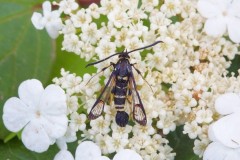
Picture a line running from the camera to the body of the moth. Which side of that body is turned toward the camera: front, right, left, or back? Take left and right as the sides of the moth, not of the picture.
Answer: back

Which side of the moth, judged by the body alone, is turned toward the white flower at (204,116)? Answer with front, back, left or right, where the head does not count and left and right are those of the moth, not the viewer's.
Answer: right

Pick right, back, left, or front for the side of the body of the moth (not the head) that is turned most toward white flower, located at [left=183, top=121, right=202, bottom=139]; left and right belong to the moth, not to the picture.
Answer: right
